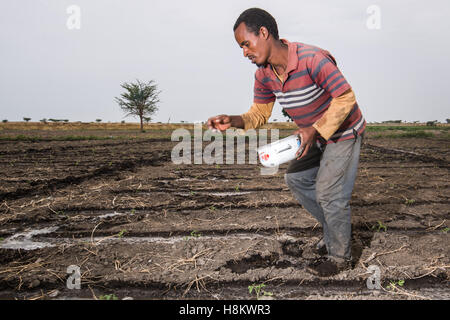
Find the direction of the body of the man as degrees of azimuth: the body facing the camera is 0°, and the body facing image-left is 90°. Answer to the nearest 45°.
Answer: approximately 45°
